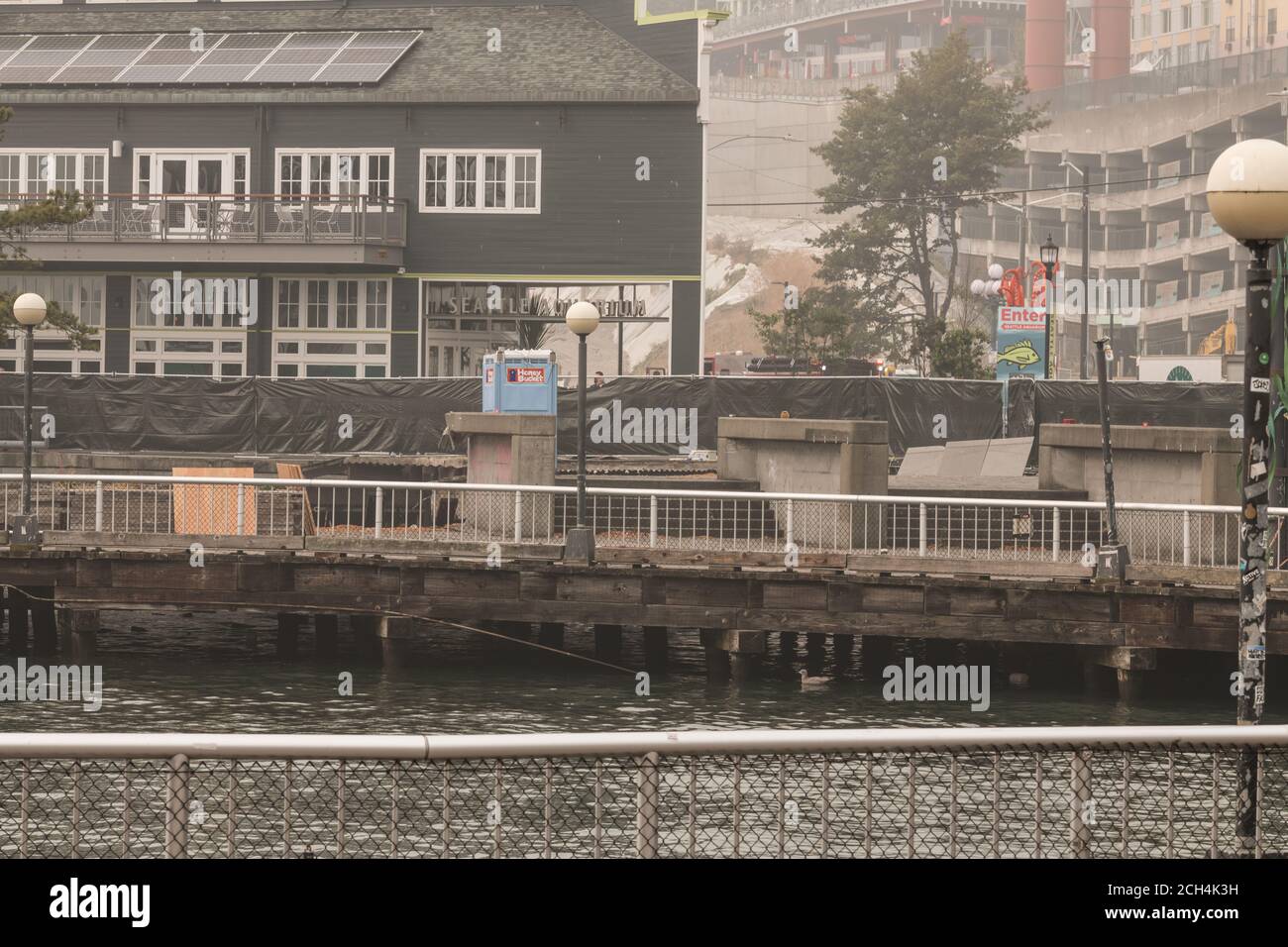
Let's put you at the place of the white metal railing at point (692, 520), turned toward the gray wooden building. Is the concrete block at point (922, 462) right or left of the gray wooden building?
right

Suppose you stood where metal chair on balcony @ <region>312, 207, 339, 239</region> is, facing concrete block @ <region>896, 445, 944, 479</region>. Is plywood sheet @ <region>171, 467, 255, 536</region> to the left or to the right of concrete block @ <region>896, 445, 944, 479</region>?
right

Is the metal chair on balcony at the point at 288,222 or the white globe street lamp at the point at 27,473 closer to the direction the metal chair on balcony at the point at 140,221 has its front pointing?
the white globe street lamp

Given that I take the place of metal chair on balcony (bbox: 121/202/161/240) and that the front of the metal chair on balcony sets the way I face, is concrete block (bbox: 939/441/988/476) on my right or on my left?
on my left
